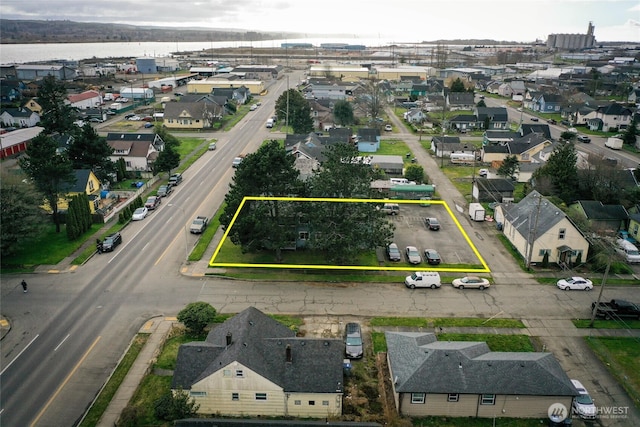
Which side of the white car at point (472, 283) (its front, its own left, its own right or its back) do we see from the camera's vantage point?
left

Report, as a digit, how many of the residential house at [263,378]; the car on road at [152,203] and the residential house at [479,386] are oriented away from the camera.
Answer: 2

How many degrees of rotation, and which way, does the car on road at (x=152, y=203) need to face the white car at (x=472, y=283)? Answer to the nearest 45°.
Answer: approximately 90° to its left

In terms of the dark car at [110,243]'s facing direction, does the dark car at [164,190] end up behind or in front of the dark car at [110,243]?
behind

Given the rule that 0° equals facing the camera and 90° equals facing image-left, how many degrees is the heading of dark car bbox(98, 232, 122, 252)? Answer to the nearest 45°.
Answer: approximately 45°

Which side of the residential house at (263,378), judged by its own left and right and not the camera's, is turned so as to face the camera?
back

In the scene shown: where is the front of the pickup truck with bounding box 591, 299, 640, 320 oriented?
to the viewer's right

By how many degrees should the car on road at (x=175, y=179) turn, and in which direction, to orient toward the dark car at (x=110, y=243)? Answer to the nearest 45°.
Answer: approximately 45° to its left

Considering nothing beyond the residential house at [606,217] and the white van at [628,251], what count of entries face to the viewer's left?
0

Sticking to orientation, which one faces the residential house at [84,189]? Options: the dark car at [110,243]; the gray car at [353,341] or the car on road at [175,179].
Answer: the car on road
